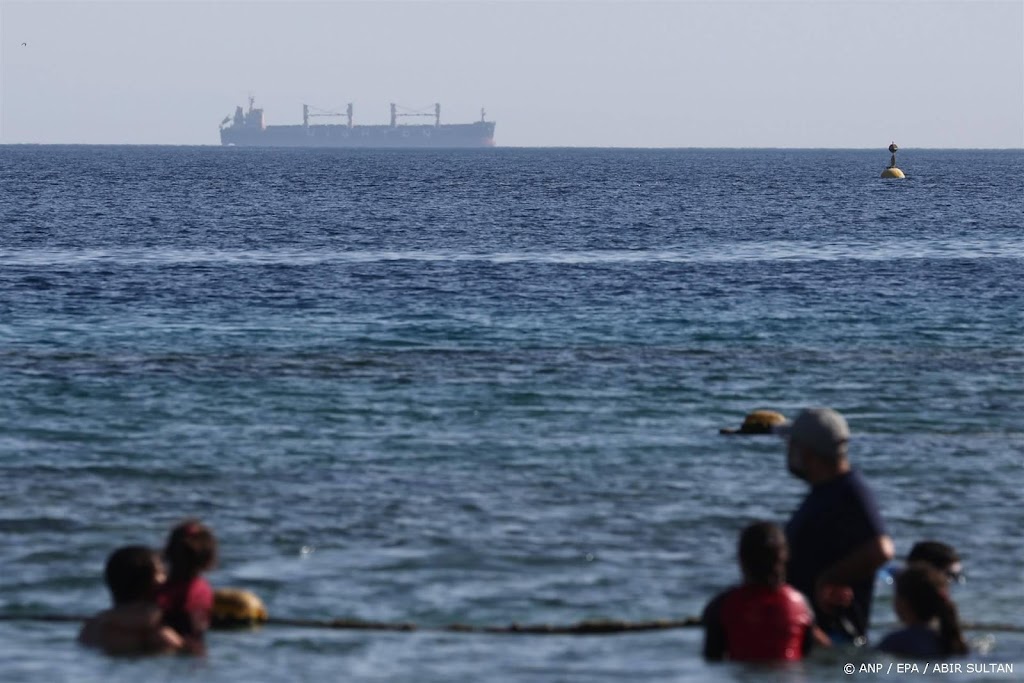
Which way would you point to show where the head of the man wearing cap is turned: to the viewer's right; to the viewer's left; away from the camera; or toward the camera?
to the viewer's left

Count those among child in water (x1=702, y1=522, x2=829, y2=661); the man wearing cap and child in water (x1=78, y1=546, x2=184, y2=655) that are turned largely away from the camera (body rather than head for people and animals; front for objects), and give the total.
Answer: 2

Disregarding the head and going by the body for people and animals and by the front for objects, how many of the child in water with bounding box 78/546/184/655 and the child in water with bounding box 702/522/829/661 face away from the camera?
2

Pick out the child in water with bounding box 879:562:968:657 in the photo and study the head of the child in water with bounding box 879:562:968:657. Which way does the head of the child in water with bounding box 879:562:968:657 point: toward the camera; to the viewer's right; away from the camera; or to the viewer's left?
away from the camera

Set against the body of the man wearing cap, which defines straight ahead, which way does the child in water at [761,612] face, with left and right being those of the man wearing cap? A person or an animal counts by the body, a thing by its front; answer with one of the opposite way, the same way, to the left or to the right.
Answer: to the right

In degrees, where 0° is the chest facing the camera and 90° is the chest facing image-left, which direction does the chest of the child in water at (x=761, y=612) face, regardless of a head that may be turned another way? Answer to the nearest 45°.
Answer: approximately 180°

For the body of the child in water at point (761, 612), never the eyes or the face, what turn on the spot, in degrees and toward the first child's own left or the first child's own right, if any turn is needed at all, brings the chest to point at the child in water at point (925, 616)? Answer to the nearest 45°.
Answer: approximately 45° to the first child's own right

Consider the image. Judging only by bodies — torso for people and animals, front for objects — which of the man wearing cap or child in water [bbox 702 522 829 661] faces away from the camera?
the child in water

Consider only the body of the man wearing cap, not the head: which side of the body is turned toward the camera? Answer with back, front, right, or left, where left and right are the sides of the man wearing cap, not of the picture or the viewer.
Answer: left

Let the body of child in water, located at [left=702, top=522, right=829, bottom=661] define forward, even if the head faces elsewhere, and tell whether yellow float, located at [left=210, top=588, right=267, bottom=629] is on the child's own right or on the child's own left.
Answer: on the child's own left

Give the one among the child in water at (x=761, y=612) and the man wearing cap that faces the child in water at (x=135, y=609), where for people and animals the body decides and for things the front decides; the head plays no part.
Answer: the man wearing cap

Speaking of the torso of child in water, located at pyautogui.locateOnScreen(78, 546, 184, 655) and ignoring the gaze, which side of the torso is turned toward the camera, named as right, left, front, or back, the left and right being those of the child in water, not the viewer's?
back
